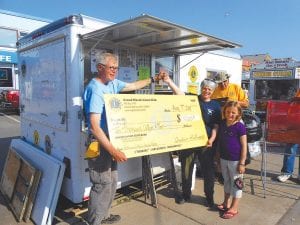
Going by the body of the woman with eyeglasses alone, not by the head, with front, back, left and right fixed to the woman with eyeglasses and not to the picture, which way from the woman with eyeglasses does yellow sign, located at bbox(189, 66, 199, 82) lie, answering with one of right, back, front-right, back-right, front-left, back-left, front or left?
back-right

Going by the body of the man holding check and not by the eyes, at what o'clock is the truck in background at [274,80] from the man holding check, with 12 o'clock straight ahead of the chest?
The truck in background is roughly at 10 o'clock from the man holding check.

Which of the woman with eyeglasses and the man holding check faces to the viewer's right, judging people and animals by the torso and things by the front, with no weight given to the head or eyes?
the man holding check

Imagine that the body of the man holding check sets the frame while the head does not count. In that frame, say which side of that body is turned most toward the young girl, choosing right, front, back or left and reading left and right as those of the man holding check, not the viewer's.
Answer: front

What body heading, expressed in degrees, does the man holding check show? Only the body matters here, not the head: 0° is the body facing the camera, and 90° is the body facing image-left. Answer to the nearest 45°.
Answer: approximately 270°

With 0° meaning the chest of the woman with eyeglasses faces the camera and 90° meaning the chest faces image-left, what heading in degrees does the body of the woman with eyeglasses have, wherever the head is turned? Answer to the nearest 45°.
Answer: approximately 45°

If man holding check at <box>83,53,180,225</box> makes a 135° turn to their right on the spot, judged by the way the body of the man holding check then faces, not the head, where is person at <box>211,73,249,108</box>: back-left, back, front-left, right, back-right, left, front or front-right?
back

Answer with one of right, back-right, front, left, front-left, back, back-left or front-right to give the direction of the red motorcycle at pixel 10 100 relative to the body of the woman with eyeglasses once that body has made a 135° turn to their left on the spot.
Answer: back-left

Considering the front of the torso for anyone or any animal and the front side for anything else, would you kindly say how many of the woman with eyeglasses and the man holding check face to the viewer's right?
1
